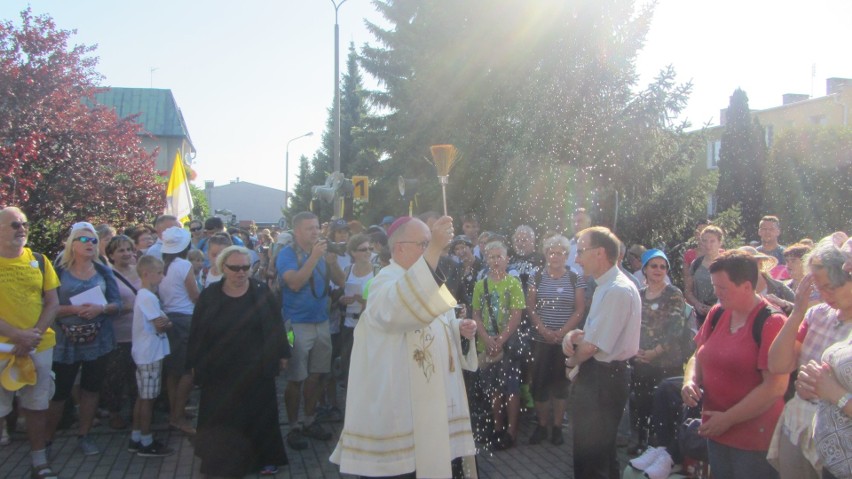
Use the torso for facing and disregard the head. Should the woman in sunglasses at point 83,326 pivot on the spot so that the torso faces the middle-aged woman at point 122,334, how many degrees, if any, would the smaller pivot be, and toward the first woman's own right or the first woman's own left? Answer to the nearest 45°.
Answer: approximately 90° to the first woman's own left

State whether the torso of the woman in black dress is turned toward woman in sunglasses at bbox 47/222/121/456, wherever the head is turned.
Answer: no

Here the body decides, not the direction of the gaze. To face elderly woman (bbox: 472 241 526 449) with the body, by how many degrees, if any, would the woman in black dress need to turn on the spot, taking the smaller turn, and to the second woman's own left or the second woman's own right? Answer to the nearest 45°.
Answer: approximately 90° to the second woman's own left

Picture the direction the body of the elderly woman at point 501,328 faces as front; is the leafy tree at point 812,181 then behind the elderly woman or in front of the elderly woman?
behind

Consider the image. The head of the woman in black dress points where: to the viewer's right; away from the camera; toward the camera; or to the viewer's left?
toward the camera

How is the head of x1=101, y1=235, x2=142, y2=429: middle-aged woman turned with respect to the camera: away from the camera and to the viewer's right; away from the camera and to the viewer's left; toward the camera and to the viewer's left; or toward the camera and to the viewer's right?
toward the camera and to the viewer's right

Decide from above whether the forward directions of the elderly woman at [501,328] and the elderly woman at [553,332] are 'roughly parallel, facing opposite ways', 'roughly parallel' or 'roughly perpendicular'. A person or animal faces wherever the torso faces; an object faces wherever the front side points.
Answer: roughly parallel

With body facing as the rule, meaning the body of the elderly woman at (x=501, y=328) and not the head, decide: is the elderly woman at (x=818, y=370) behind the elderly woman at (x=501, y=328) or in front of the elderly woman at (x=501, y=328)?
in front

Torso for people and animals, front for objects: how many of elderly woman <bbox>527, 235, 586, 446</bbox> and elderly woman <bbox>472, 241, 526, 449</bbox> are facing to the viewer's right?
0

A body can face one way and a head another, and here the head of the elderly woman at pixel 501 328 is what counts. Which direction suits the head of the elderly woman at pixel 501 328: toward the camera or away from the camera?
toward the camera

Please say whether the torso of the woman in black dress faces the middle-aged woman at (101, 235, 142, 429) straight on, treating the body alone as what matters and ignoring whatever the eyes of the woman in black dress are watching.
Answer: no

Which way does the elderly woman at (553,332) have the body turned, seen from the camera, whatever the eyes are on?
toward the camera

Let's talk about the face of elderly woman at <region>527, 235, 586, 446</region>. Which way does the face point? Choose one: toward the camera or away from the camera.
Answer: toward the camera

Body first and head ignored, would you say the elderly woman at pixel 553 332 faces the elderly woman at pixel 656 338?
no

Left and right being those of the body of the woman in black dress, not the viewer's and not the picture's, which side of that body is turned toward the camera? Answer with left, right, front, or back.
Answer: front
